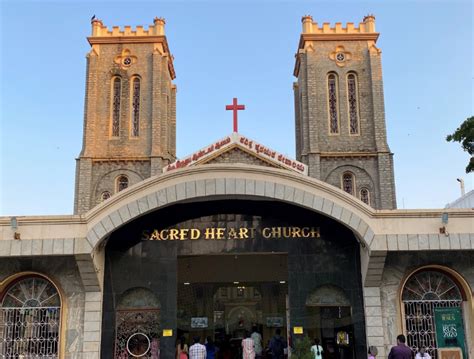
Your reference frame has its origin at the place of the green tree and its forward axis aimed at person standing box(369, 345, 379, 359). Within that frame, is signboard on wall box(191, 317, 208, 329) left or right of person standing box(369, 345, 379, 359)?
right

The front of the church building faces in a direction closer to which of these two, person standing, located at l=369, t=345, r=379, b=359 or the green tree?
the person standing

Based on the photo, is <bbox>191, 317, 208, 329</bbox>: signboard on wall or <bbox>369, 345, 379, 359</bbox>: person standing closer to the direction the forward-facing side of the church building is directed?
the person standing

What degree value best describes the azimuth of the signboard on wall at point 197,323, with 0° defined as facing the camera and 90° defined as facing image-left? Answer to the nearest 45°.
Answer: approximately 0°

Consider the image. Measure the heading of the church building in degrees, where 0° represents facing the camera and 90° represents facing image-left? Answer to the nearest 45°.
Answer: approximately 0°

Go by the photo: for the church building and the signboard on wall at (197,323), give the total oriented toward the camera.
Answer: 2
